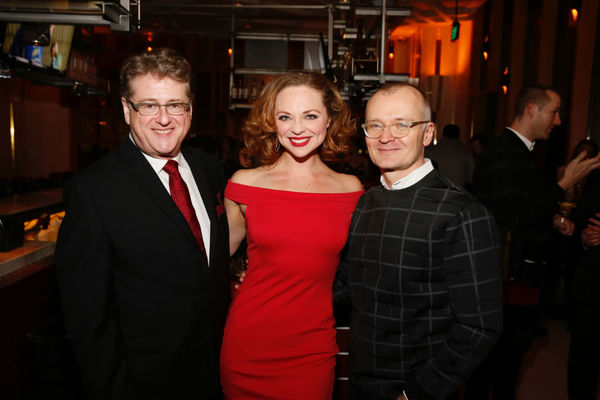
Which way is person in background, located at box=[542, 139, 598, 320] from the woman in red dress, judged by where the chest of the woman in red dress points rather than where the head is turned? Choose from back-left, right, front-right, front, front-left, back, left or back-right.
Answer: back-left

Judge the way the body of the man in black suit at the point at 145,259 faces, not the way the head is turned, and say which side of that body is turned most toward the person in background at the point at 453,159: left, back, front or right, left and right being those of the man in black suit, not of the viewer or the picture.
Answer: left

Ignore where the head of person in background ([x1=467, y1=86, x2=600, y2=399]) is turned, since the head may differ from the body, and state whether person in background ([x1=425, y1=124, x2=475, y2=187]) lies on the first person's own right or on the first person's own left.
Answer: on the first person's own left

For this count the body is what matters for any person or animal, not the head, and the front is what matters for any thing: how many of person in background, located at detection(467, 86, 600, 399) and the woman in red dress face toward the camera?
1
